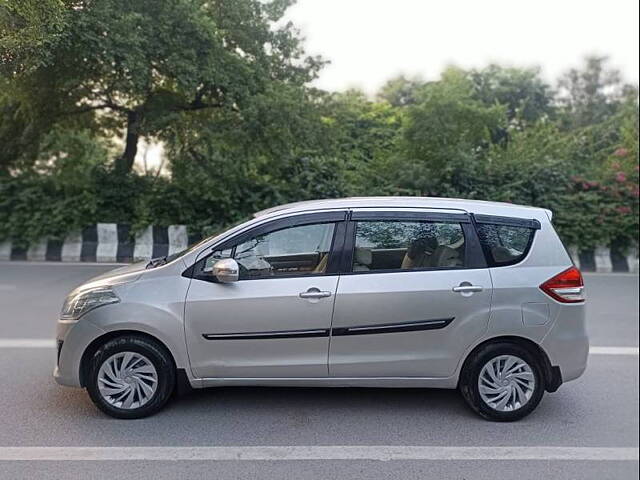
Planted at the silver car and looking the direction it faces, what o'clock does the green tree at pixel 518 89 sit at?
The green tree is roughly at 4 o'clock from the silver car.

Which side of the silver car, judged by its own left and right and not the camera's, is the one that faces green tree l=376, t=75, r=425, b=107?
right

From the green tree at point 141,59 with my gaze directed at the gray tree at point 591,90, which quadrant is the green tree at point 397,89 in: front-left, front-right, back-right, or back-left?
front-left

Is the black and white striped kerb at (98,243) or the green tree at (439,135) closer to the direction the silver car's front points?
the black and white striped kerb

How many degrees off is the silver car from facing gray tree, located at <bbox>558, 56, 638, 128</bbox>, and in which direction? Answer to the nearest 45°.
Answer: approximately 135° to its right

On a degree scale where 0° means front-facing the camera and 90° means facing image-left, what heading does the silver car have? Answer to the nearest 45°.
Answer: approximately 90°
